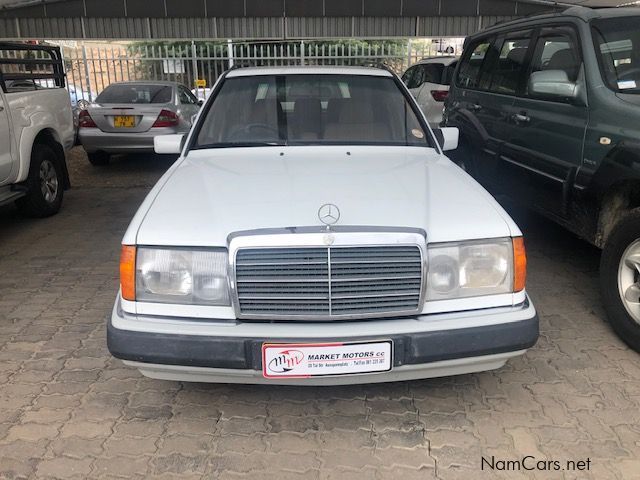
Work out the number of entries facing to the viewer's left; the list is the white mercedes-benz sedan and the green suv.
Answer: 0

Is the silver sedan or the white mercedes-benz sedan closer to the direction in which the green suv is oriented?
the white mercedes-benz sedan

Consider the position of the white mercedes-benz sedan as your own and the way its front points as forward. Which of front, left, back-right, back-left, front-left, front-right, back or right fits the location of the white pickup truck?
back-right

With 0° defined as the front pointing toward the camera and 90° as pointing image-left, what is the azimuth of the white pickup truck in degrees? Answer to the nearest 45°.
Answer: approximately 45°

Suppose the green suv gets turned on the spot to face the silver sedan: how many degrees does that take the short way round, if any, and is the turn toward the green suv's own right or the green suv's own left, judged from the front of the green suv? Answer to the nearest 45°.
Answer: approximately 180°

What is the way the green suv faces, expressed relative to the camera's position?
facing the viewer and to the right of the viewer

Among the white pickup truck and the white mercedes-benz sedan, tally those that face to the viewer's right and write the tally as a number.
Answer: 0

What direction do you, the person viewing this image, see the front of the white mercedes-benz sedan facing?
facing the viewer

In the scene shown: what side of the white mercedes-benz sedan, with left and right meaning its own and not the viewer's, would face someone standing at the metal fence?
back

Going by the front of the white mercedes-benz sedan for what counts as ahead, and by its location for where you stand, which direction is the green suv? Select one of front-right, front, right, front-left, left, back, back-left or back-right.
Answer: back-left
